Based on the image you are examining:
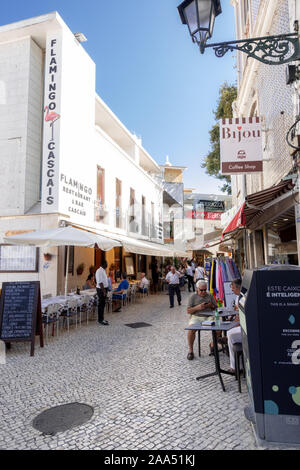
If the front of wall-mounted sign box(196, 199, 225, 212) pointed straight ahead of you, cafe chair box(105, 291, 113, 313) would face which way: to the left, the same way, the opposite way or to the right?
to the right

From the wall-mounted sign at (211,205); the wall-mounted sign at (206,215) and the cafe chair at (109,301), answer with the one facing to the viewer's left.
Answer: the cafe chair

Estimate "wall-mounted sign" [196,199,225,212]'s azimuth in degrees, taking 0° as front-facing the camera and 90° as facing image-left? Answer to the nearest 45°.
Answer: approximately 0°

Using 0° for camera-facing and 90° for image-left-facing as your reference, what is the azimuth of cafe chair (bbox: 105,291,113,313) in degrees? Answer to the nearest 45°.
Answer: approximately 90°

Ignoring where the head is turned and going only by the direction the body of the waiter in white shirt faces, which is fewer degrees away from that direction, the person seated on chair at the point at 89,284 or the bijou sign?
the bijou sign
